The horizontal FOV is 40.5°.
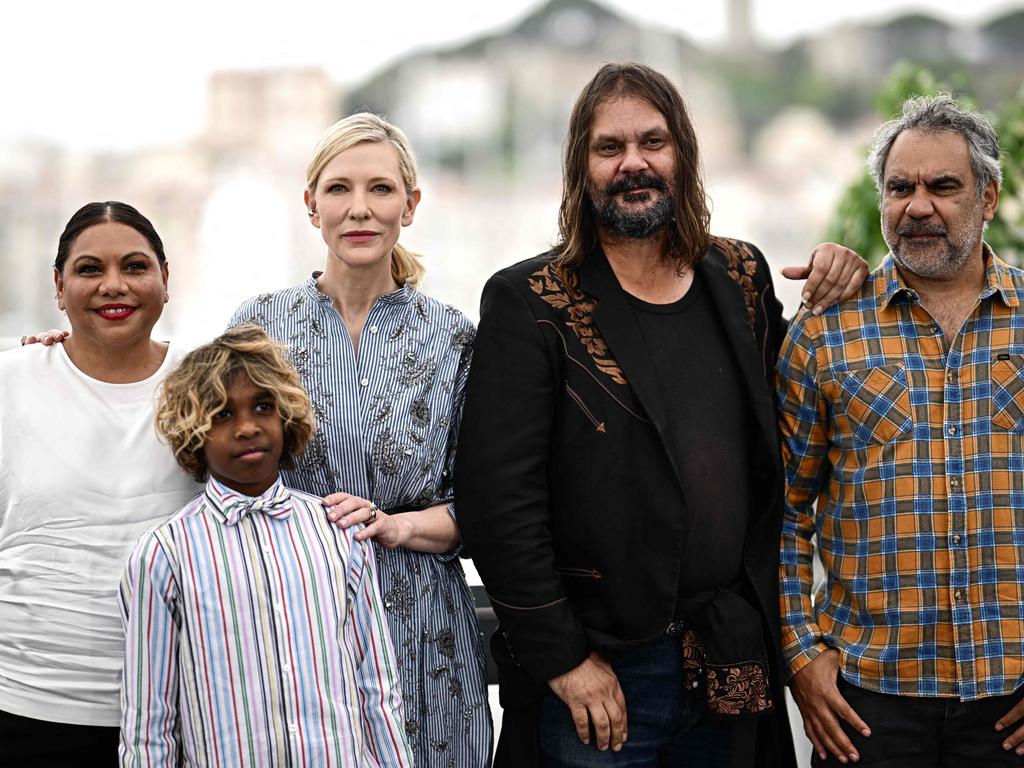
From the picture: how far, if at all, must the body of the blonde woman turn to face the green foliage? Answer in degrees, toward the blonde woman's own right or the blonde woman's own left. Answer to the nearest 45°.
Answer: approximately 135° to the blonde woman's own left

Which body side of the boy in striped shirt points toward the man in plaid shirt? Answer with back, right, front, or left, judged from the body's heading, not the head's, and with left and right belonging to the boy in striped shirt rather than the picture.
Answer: left

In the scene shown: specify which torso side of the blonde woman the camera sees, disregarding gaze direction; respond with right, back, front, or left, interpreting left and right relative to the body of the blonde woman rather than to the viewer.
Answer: front

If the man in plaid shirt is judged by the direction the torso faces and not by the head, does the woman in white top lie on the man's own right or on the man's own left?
on the man's own right

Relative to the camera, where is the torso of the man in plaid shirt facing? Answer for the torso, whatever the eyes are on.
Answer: toward the camera

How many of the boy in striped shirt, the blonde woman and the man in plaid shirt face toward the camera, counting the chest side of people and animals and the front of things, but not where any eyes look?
3

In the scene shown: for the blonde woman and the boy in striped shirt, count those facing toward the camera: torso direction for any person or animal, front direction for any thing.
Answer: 2
